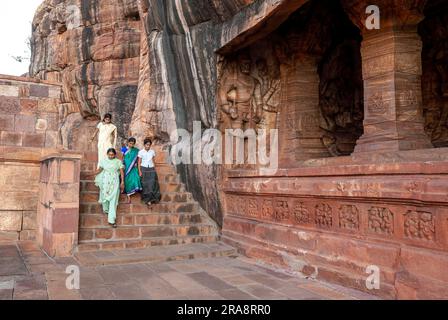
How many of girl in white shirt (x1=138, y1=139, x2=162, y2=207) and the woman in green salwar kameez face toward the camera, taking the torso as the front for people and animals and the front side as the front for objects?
2

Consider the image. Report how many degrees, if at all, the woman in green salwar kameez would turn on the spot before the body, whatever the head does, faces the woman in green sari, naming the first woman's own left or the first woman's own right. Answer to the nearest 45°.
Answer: approximately 135° to the first woman's own left

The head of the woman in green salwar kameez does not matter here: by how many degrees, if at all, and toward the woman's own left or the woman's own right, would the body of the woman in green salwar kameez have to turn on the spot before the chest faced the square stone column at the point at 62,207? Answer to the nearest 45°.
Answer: approximately 45° to the woman's own right

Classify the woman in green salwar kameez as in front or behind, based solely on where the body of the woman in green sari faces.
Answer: in front

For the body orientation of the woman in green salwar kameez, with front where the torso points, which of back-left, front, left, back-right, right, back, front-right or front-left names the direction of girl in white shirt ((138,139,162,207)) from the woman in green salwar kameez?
back-left

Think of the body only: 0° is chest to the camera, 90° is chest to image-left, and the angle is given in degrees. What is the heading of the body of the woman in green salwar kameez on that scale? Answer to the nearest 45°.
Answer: approximately 0°

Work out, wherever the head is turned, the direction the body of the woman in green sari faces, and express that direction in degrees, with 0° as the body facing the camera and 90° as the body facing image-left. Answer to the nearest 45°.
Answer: approximately 0°
